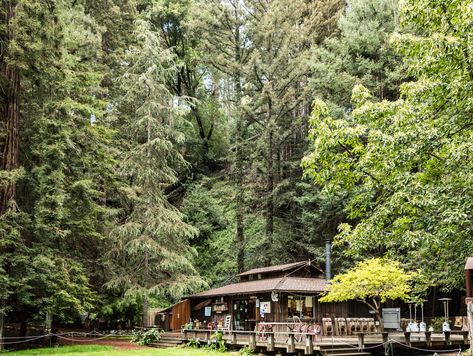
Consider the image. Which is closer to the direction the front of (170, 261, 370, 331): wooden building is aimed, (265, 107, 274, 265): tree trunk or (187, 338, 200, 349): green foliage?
the green foliage

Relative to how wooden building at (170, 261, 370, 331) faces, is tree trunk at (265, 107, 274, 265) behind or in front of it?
behind

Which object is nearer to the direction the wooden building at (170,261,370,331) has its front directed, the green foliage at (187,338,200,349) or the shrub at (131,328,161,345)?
the green foliage

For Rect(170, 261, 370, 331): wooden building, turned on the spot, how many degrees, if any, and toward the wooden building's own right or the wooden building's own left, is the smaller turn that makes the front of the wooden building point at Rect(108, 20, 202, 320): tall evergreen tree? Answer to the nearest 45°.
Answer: approximately 90° to the wooden building's own right

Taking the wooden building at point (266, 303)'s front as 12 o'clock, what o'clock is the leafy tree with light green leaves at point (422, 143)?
The leafy tree with light green leaves is roughly at 10 o'clock from the wooden building.

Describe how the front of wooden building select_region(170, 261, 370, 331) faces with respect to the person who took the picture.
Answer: facing the viewer and to the left of the viewer

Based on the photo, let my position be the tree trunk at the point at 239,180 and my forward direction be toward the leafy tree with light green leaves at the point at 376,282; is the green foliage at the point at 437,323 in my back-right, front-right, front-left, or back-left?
front-left

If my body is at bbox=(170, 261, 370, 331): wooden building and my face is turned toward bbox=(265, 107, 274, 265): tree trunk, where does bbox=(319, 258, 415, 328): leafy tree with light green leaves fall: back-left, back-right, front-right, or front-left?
back-right

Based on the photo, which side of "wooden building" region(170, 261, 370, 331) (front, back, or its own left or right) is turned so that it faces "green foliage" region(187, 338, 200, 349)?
front

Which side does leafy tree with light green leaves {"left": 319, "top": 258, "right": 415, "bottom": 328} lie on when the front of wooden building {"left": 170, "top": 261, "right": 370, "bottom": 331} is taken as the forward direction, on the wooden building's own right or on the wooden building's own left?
on the wooden building's own left

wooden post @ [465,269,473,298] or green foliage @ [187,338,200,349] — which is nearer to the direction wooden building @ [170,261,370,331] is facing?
the green foliage
